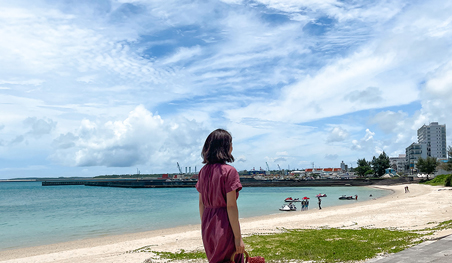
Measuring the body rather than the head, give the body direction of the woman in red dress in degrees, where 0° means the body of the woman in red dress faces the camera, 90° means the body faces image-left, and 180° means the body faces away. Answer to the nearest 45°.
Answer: approximately 225°
